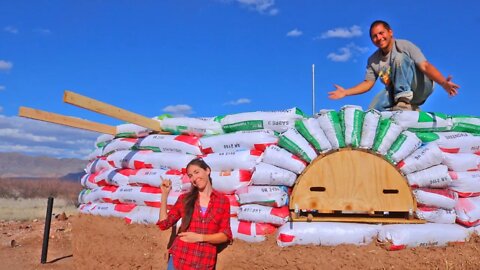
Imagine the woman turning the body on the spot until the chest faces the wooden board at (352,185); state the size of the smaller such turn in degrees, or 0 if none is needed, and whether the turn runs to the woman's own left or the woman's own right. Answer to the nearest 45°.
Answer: approximately 135° to the woman's own left

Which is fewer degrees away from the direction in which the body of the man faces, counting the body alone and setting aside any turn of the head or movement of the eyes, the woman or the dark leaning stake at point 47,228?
the woman

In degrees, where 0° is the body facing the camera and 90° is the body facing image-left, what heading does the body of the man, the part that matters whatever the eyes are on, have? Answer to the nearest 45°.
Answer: approximately 45°

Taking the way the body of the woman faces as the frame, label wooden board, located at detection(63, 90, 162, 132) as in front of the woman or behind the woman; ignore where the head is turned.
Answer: behind

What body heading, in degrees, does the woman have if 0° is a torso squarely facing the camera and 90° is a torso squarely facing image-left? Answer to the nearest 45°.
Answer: approximately 0°

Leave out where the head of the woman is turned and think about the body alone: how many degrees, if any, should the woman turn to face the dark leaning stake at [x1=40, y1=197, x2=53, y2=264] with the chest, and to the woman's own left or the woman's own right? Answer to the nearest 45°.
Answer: approximately 135° to the woman's own right

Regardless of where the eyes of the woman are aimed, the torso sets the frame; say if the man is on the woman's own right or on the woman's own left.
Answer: on the woman's own left
